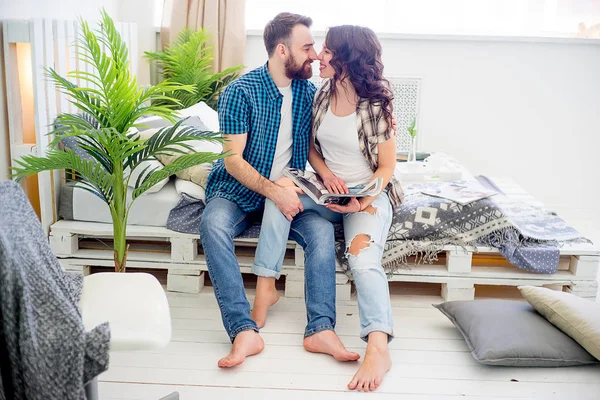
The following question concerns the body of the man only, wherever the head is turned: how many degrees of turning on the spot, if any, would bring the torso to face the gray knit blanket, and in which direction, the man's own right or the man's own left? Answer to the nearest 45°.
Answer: approximately 45° to the man's own right

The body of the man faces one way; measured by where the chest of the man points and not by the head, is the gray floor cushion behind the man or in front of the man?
in front

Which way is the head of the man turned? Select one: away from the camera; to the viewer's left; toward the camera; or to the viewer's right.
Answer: to the viewer's right

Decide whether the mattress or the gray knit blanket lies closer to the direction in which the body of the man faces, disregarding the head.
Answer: the gray knit blanket

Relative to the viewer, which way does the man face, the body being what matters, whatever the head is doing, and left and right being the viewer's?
facing the viewer and to the right of the viewer

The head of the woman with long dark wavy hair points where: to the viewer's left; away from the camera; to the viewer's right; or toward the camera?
to the viewer's left

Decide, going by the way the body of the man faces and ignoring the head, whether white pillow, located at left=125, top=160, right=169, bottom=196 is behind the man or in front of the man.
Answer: behind

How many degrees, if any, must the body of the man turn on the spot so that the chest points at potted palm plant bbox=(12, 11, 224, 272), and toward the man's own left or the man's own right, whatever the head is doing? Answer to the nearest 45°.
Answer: approximately 90° to the man's own right
